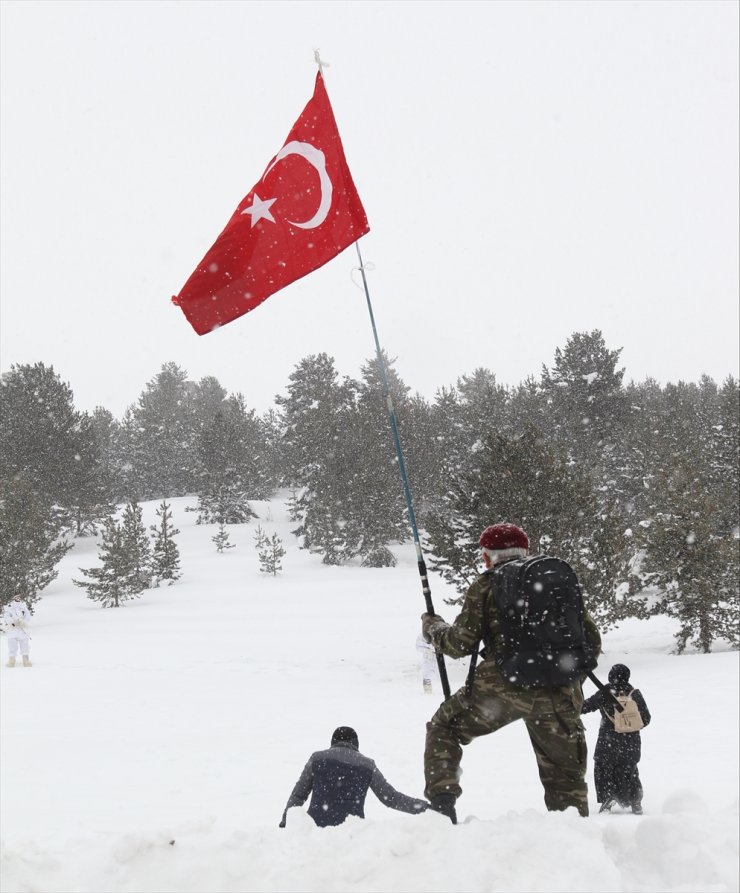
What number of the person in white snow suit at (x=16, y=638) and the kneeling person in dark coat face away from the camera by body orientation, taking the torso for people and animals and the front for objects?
1

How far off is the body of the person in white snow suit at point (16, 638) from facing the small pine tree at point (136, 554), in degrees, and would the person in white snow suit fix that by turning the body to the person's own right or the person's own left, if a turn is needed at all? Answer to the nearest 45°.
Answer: approximately 180°

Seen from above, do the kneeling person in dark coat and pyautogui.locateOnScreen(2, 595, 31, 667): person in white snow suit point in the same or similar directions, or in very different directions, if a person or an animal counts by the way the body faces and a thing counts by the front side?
very different directions

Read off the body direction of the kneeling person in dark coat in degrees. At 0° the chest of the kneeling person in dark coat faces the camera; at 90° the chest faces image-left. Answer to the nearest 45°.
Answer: approximately 180°

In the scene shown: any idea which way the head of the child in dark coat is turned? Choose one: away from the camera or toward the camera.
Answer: away from the camera

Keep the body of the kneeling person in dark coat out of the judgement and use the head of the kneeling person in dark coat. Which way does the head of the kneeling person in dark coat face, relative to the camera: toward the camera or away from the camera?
away from the camera

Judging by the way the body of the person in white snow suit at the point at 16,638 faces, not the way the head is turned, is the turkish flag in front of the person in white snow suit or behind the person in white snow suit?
in front

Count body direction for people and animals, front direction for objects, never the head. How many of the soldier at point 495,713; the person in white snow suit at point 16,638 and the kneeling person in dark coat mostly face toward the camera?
1

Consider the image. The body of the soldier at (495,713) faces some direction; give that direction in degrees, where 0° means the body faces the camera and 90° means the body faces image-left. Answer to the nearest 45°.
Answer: approximately 135°

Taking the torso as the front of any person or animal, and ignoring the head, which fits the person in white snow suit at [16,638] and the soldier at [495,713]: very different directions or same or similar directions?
very different directions
